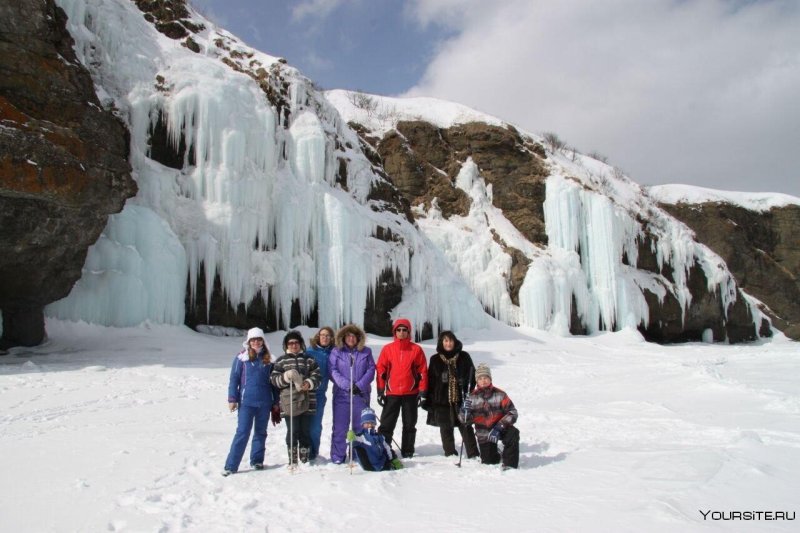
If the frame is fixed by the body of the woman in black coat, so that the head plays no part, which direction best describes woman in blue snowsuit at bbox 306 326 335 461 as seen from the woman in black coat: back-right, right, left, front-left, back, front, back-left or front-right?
right

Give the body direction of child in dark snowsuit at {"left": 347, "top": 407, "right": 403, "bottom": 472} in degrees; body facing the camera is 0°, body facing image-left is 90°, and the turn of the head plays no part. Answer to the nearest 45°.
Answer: approximately 0°

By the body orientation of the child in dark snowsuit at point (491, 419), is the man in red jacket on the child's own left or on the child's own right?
on the child's own right

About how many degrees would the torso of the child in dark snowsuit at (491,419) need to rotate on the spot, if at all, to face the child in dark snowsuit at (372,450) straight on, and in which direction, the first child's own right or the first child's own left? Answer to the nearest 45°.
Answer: approximately 90° to the first child's own right

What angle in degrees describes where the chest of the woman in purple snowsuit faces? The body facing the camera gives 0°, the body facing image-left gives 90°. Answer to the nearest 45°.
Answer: approximately 0°
